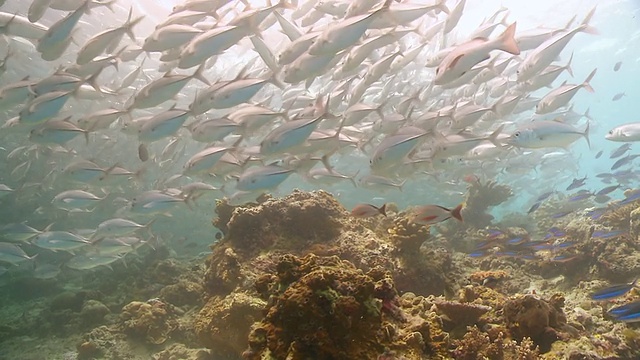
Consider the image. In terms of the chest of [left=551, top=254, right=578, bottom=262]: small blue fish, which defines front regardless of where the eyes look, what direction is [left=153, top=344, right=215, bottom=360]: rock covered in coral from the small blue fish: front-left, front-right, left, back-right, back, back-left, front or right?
front-left

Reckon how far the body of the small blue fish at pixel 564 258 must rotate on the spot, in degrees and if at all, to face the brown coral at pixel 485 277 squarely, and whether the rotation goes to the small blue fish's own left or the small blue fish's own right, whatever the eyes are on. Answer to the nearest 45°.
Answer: approximately 45° to the small blue fish's own left

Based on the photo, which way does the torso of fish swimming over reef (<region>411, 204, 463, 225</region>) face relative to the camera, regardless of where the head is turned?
to the viewer's left

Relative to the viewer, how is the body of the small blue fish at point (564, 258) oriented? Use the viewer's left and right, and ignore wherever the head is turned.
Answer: facing to the left of the viewer

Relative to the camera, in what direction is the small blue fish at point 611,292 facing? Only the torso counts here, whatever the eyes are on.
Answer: to the viewer's left

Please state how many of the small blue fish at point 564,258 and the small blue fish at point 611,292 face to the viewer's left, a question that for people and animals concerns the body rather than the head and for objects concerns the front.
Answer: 2

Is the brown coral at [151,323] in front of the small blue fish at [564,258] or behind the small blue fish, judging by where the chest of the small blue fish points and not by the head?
in front
